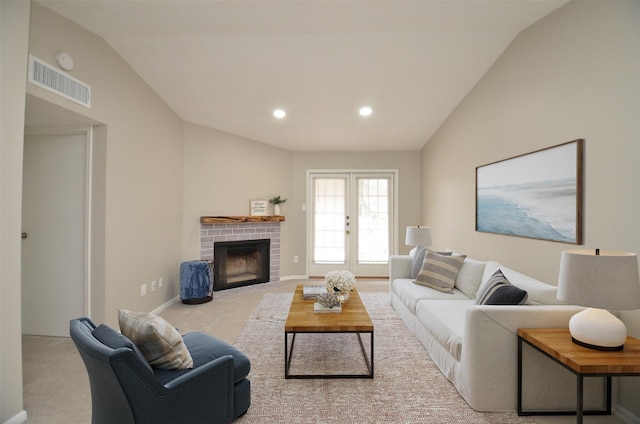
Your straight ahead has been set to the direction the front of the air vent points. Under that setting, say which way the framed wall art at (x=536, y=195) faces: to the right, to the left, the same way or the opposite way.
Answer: the opposite way

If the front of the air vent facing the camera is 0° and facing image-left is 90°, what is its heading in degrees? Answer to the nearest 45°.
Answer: approximately 315°

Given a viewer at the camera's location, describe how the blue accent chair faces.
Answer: facing away from the viewer and to the right of the viewer

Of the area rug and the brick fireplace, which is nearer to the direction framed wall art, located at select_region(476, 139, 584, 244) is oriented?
the area rug

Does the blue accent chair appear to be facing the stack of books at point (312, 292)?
yes
